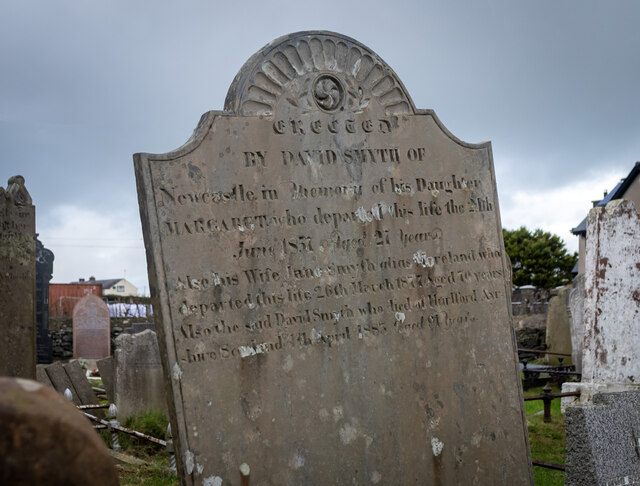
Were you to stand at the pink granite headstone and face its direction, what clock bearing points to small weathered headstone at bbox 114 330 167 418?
The small weathered headstone is roughly at 12 o'clock from the pink granite headstone.

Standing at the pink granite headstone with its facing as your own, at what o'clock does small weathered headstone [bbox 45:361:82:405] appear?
The small weathered headstone is roughly at 12 o'clock from the pink granite headstone.

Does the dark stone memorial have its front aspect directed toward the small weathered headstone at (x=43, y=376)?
yes

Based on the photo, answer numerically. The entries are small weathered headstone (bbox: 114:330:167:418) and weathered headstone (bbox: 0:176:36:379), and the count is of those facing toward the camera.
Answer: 2

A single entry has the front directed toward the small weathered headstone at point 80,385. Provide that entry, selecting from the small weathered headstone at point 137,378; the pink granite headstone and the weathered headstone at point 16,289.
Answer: the pink granite headstone

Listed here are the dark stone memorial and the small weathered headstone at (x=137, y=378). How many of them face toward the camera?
2

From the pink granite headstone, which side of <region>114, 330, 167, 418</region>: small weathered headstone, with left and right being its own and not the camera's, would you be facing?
back

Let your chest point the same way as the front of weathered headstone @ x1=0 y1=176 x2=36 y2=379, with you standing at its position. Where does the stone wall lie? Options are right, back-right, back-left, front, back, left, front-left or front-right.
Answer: back

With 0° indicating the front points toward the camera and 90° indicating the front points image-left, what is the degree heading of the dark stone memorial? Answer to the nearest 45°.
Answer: approximately 0°
